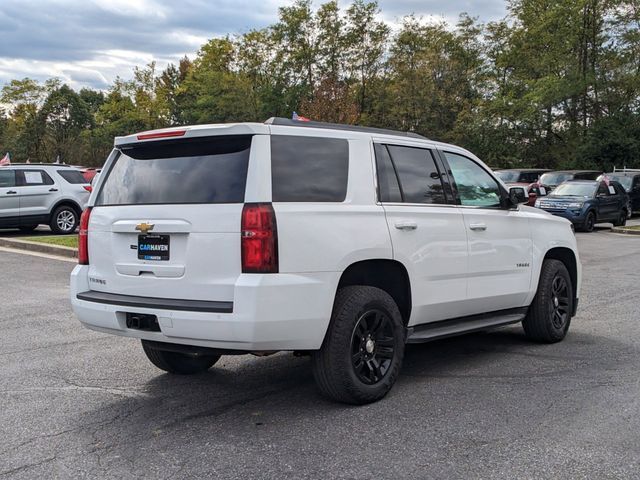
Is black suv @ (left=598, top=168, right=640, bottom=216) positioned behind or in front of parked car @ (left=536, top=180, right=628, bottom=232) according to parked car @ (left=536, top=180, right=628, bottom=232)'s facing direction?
behind

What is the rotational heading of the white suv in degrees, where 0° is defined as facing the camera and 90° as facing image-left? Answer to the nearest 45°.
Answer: approximately 225°

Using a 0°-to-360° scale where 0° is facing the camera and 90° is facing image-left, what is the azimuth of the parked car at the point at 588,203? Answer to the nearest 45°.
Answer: approximately 45°

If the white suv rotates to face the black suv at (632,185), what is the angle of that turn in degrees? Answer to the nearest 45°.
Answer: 0° — it already faces it

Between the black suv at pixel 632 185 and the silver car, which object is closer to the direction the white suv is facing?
the black suv

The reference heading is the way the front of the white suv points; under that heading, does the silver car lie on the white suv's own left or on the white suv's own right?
on the white suv's own left

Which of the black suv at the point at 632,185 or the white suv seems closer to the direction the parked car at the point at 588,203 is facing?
the white suv
